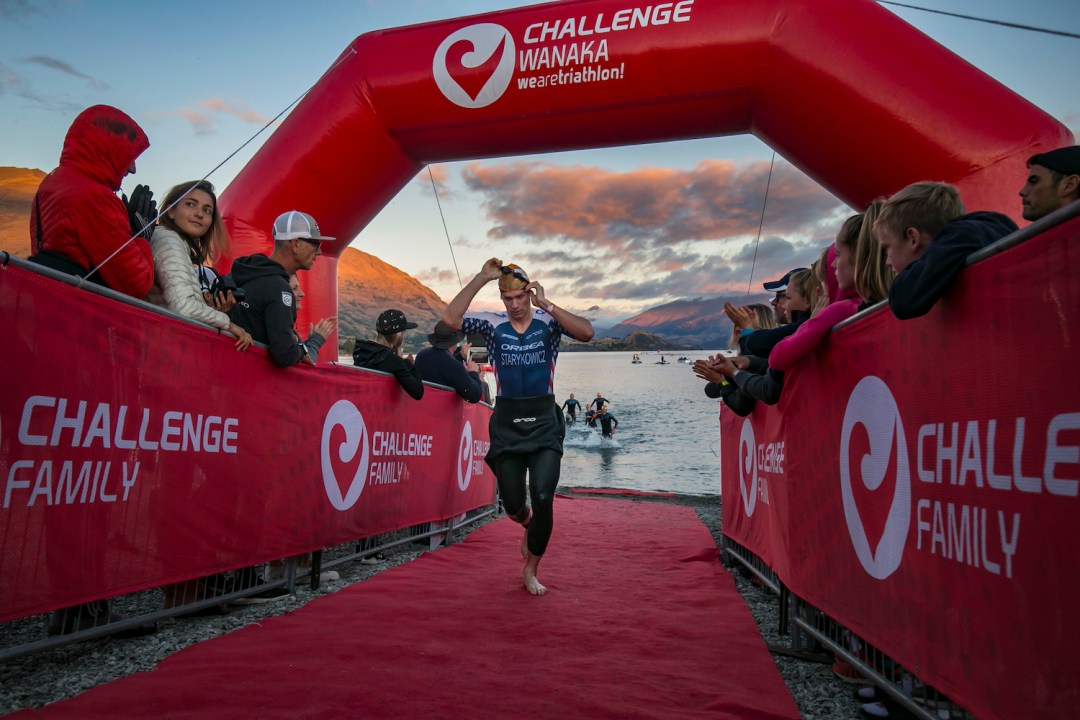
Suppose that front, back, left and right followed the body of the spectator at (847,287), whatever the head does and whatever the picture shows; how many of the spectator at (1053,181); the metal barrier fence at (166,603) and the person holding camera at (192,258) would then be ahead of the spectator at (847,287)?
2

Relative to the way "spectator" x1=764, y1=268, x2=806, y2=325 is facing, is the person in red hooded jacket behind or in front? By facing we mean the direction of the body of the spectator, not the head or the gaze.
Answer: in front

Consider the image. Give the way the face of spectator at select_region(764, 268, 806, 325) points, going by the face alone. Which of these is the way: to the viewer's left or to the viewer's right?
to the viewer's left

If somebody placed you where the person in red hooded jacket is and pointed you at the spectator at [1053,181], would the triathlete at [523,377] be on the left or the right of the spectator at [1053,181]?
left

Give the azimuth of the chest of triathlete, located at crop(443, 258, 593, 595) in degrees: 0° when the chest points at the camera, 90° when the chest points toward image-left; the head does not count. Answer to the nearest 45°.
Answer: approximately 0°

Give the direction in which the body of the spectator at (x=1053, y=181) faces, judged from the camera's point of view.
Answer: to the viewer's left

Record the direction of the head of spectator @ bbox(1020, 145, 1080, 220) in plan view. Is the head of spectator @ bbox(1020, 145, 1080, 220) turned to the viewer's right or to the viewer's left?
to the viewer's left

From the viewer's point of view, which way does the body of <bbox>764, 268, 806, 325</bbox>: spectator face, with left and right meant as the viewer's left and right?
facing to the left of the viewer

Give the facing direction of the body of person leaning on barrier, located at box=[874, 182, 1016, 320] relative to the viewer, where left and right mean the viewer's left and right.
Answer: facing to the left of the viewer

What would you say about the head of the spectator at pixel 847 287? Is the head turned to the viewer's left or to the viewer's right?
to the viewer's left

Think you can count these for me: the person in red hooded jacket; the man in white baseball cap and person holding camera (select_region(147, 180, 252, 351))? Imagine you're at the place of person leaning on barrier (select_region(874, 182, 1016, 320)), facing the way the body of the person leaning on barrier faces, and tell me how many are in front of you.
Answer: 3

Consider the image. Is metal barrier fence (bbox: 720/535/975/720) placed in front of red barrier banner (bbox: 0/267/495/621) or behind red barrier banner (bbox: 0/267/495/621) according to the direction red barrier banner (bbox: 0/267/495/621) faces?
in front

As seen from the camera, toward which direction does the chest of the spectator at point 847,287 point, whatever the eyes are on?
to the viewer's left
